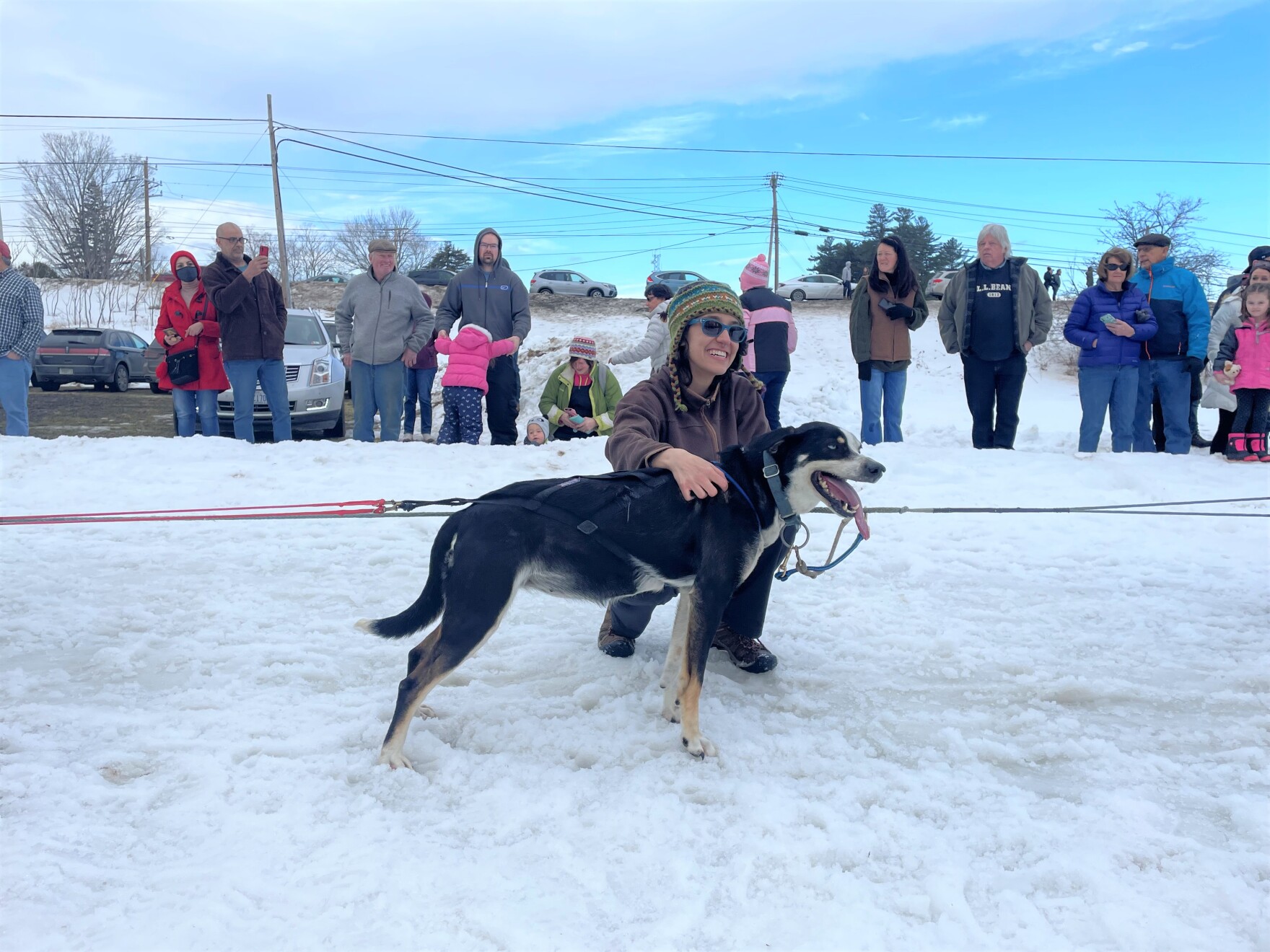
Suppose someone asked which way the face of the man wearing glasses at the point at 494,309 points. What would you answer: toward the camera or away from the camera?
toward the camera

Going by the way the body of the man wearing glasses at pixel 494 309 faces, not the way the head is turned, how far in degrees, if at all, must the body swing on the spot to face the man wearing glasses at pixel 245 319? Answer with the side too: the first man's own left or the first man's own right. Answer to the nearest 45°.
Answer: approximately 90° to the first man's own right

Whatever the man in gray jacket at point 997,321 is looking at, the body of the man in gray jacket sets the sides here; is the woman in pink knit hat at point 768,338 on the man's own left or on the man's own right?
on the man's own right

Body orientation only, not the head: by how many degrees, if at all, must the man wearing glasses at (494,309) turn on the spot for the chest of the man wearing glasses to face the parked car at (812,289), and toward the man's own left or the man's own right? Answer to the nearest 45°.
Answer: approximately 135° to the man's own left

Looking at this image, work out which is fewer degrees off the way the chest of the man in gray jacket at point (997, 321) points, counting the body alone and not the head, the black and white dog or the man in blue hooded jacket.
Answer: the black and white dog

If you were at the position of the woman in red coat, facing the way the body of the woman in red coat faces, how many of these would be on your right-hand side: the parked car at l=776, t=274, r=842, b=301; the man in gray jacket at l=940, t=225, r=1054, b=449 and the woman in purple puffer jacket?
0

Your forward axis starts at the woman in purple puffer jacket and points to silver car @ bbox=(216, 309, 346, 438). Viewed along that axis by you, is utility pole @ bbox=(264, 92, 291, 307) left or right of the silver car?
right

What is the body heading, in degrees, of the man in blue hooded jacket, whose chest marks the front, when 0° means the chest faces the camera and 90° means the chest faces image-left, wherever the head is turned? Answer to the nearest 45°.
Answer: approximately 45°

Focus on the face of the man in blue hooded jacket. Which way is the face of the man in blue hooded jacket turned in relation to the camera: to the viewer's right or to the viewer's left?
to the viewer's left

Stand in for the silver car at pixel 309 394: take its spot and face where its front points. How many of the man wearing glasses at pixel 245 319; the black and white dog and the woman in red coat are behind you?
0

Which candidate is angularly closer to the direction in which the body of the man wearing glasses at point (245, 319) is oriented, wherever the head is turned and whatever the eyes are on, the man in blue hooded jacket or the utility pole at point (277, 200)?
the man in blue hooded jacket

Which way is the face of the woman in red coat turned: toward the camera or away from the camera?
toward the camera

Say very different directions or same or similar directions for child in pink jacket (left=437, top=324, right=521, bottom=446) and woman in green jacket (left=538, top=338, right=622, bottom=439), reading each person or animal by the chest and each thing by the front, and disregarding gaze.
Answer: very different directions

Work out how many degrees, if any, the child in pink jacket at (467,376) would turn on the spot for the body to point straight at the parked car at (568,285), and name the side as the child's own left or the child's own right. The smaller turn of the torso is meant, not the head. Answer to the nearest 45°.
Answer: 0° — they already face it

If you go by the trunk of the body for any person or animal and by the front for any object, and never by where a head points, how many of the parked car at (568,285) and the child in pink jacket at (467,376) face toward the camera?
0

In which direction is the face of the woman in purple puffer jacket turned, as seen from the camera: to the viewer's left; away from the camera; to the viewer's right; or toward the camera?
toward the camera

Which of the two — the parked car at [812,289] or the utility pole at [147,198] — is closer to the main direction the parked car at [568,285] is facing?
the parked car

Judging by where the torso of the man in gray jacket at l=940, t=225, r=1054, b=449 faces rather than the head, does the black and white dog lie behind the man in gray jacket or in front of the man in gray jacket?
in front

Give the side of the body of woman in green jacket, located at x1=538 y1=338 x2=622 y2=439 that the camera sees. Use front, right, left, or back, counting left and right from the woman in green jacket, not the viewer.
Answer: front
